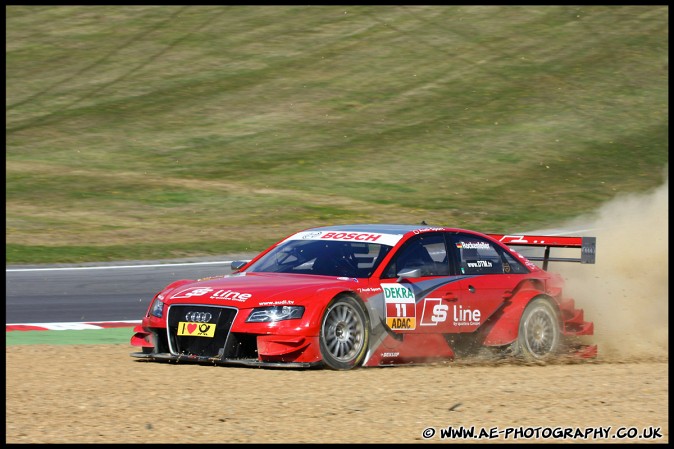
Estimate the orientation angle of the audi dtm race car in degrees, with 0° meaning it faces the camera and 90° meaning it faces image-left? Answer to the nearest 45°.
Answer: approximately 45°
